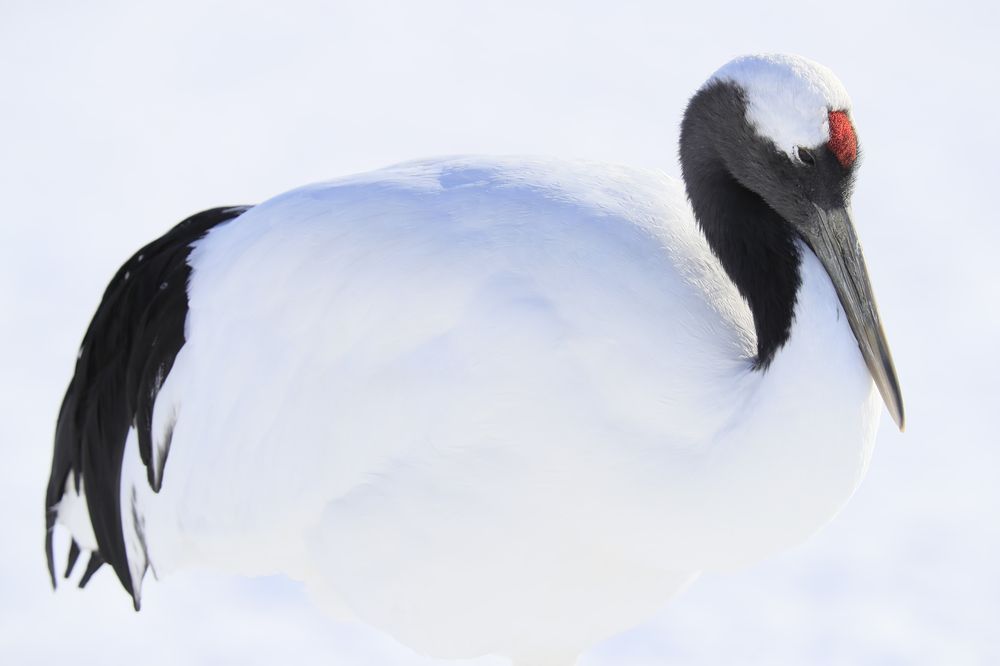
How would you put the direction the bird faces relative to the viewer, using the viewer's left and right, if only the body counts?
facing to the right of the viewer
